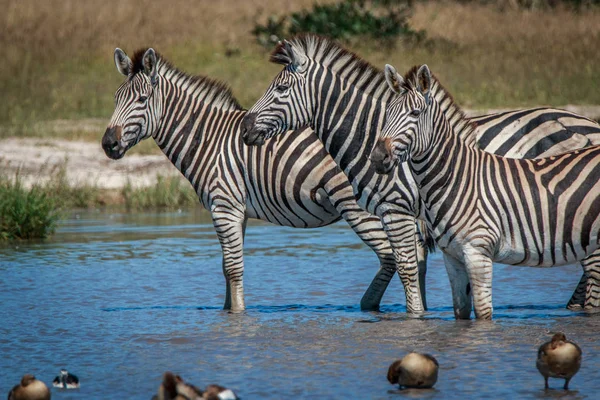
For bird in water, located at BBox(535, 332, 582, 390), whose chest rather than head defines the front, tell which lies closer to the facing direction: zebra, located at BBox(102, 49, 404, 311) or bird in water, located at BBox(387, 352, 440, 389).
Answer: the bird in water

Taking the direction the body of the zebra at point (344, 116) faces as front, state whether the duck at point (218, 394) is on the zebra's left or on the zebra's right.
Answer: on the zebra's left

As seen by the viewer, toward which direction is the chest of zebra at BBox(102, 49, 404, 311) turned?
to the viewer's left

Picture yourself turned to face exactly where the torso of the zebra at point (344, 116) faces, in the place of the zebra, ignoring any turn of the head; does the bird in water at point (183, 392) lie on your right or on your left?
on your left

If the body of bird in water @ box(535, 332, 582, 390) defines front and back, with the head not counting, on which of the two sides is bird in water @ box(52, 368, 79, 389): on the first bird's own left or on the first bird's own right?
on the first bird's own right

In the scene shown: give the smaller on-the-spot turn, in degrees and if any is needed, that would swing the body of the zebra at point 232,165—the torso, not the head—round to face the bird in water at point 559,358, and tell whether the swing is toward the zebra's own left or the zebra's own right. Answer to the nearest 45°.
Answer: approximately 135° to the zebra's own left

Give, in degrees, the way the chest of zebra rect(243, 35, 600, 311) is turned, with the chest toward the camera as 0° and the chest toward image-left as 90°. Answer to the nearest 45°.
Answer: approximately 90°
